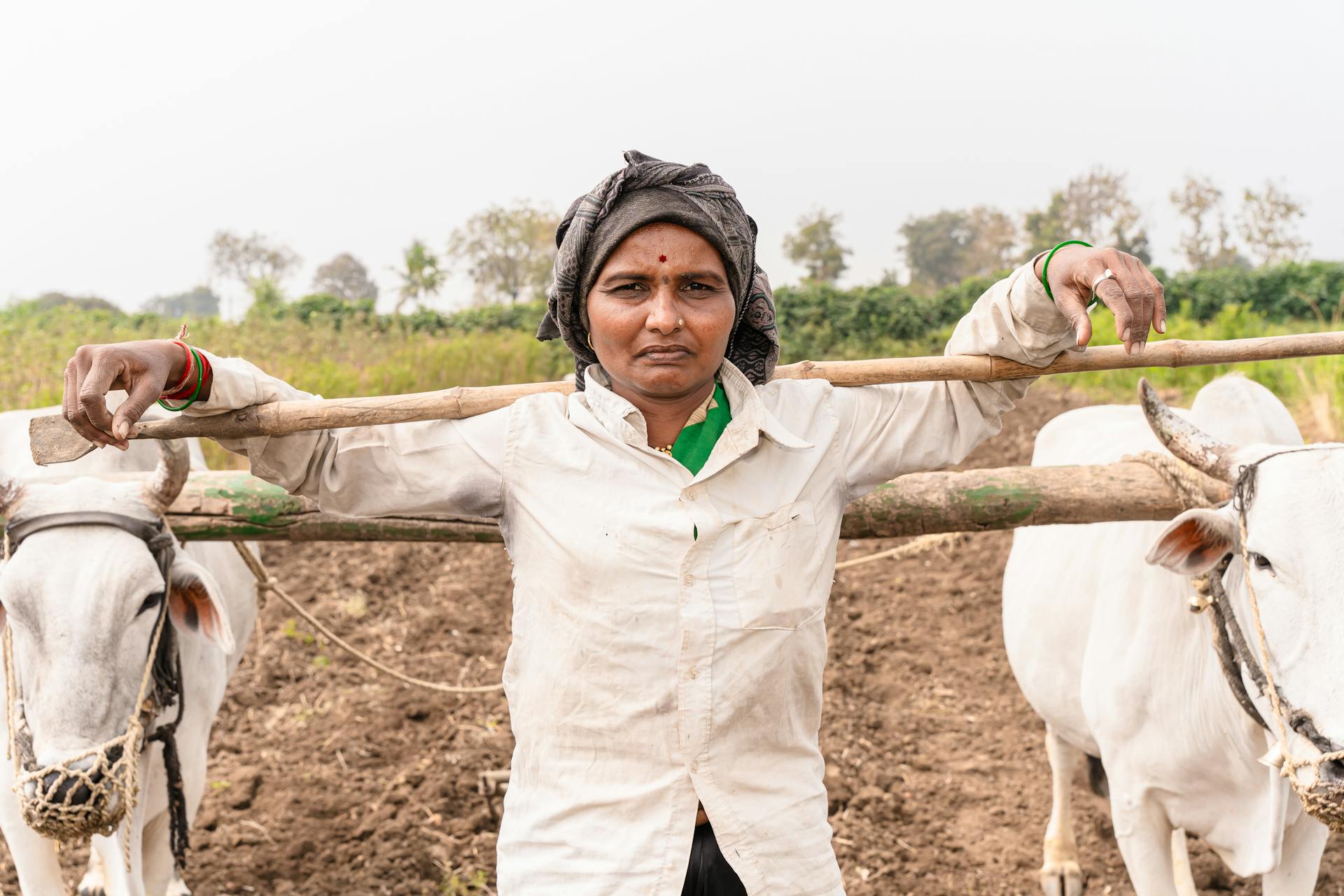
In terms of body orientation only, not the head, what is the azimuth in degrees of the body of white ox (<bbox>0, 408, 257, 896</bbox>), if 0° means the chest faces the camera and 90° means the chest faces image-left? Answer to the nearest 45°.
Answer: approximately 0°

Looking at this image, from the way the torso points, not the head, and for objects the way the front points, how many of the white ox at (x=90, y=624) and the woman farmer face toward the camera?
2

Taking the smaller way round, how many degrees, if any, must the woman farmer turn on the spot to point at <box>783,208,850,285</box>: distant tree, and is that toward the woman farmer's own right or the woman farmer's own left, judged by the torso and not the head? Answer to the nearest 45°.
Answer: approximately 180°

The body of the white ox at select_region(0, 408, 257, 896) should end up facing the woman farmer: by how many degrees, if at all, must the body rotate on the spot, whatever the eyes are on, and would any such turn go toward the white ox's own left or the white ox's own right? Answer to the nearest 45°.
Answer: approximately 45° to the white ox's own left

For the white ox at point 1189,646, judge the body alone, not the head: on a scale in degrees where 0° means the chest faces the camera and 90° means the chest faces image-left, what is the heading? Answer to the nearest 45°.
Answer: approximately 315°

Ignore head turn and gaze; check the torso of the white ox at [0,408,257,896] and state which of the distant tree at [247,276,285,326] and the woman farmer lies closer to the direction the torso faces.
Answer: the woman farmer

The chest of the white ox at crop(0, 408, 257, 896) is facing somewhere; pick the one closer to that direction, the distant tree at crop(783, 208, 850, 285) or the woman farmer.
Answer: the woman farmer

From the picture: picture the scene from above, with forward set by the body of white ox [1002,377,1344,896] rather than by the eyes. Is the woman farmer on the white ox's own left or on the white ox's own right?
on the white ox's own right

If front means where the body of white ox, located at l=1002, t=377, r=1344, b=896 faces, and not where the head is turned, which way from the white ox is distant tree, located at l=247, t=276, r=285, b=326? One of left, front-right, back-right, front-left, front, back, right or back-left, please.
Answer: back

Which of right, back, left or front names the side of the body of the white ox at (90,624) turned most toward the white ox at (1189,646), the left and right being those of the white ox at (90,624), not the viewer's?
left

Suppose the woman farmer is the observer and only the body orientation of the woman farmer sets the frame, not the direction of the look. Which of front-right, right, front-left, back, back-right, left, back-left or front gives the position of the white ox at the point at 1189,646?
back-left
